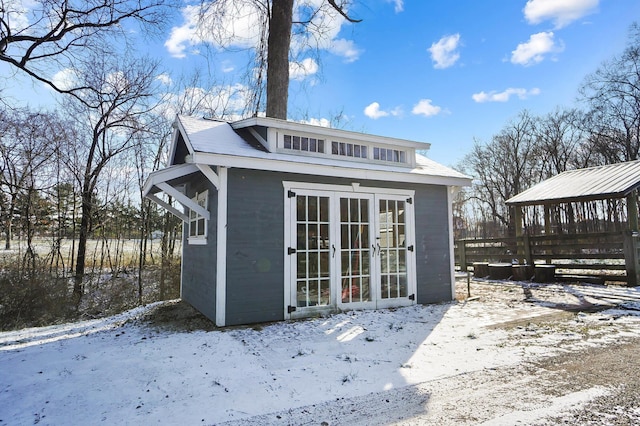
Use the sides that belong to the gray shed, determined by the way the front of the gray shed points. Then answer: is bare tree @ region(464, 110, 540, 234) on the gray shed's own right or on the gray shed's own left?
on the gray shed's own left

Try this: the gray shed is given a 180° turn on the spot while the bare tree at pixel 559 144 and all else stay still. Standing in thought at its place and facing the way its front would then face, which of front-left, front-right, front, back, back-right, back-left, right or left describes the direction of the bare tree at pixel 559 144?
right

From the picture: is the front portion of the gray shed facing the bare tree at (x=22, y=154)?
no

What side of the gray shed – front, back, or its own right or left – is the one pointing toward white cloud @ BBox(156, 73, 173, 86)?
back

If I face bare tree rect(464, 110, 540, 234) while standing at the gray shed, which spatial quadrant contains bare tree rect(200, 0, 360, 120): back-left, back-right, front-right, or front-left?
front-left

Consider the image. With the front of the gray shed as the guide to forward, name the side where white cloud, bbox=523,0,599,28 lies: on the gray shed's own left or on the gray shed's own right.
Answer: on the gray shed's own left

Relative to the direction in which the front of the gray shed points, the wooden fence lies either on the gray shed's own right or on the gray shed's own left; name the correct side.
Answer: on the gray shed's own left

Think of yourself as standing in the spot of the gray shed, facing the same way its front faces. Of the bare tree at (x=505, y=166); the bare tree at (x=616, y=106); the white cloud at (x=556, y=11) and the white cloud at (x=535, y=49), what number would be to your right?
0

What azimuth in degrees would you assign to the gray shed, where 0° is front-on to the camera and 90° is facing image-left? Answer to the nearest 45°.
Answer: approximately 315°
